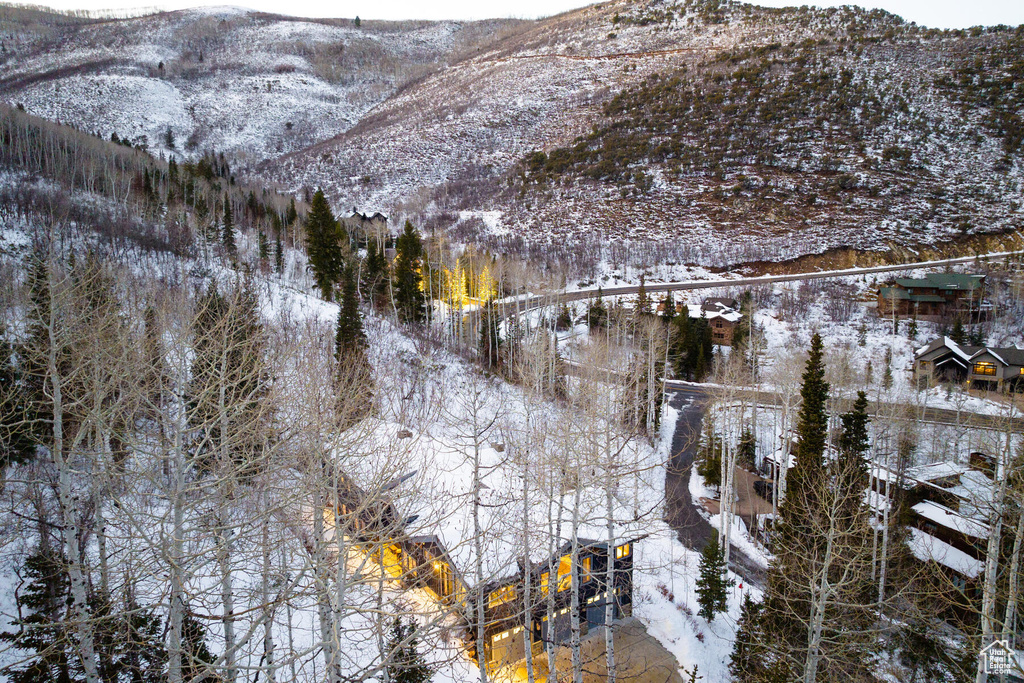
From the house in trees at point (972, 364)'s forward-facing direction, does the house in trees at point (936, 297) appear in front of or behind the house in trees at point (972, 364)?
behind

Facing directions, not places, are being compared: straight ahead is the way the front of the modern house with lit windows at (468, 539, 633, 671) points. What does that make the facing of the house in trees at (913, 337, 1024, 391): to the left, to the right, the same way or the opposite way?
to the right

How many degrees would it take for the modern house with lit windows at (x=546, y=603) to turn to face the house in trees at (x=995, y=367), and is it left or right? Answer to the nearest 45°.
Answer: approximately 90° to its left

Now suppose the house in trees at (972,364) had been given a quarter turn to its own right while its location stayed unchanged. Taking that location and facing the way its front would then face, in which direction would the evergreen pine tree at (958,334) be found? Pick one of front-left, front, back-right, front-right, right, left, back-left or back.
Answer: right

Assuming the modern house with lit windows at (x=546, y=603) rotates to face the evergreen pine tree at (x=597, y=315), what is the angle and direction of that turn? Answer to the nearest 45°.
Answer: approximately 135° to its left

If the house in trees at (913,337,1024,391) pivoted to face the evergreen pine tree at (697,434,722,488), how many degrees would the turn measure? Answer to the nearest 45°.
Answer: approximately 45° to its right

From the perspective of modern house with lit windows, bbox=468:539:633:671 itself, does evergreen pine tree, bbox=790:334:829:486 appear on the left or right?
on its left

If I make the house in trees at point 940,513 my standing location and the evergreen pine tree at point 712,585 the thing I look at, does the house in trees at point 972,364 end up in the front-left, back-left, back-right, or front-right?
back-right

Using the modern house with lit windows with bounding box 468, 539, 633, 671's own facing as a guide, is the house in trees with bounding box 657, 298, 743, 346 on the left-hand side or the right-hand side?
on its left

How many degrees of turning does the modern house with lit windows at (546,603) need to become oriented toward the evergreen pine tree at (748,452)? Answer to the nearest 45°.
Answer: approximately 90° to its left

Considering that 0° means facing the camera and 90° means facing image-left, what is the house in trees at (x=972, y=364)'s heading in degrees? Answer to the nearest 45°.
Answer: approximately 0°

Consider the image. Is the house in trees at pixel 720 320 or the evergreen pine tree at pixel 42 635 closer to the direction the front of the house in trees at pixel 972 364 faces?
the evergreen pine tree
